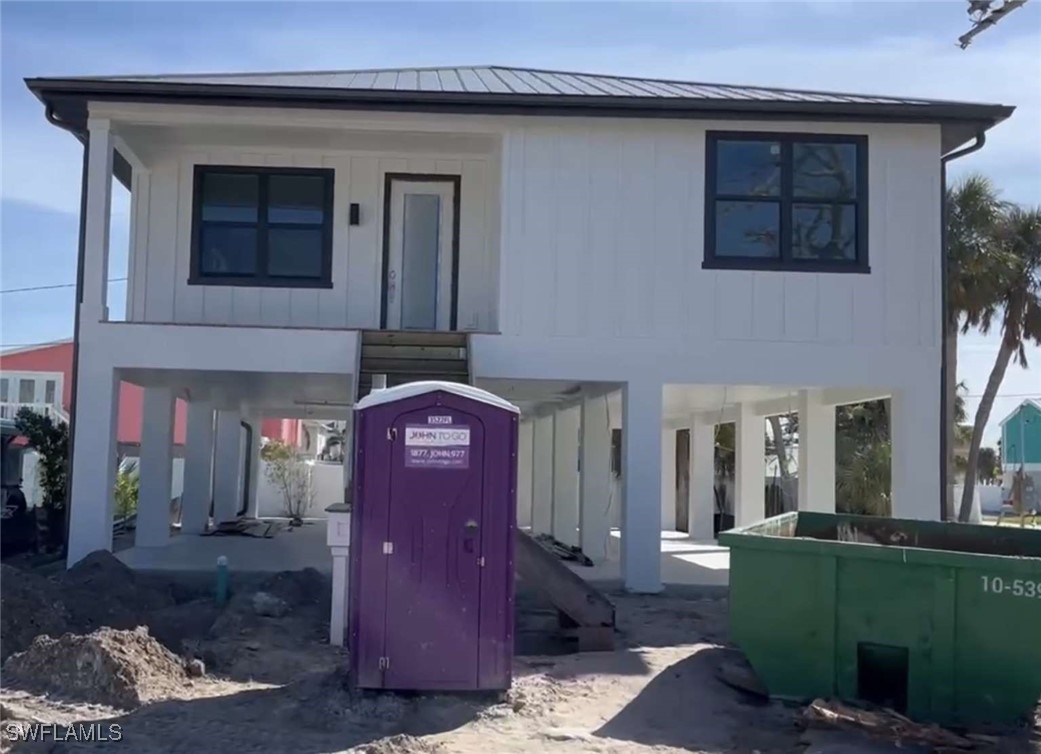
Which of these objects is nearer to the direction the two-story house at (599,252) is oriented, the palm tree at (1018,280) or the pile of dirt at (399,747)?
the pile of dirt

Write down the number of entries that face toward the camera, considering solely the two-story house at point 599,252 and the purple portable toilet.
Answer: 2

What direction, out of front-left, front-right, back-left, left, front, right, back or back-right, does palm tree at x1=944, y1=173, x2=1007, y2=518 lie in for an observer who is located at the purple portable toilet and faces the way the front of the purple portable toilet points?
back-left

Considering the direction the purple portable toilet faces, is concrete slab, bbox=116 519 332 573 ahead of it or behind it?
behind

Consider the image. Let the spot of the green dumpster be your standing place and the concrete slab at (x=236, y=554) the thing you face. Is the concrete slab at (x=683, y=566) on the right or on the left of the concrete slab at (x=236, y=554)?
right

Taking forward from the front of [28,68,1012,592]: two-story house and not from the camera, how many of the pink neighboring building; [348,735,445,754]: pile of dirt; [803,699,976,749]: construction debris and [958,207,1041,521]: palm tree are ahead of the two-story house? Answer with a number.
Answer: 2

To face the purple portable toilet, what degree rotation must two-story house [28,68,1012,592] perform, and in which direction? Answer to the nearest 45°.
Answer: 0° — it already faces it

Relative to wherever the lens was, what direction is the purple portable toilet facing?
facing the viewer

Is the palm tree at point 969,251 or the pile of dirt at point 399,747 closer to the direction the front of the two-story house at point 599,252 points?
the pile of dirt

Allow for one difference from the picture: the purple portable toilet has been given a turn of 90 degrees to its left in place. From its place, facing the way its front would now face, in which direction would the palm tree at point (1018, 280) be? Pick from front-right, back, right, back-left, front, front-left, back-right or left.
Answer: front-left

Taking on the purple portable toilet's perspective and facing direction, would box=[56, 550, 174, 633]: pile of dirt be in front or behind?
behind

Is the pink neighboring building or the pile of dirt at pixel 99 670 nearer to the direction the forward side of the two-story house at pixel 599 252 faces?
the pile of dirt

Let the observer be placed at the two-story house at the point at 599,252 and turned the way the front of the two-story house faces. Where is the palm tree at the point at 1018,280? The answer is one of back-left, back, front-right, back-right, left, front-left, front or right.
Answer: back-left

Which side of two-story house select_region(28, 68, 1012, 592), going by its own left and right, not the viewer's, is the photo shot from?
front
